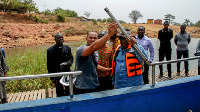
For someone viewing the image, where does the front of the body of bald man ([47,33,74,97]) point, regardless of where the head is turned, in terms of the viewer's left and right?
facing the viewer and to the right of the viewer
